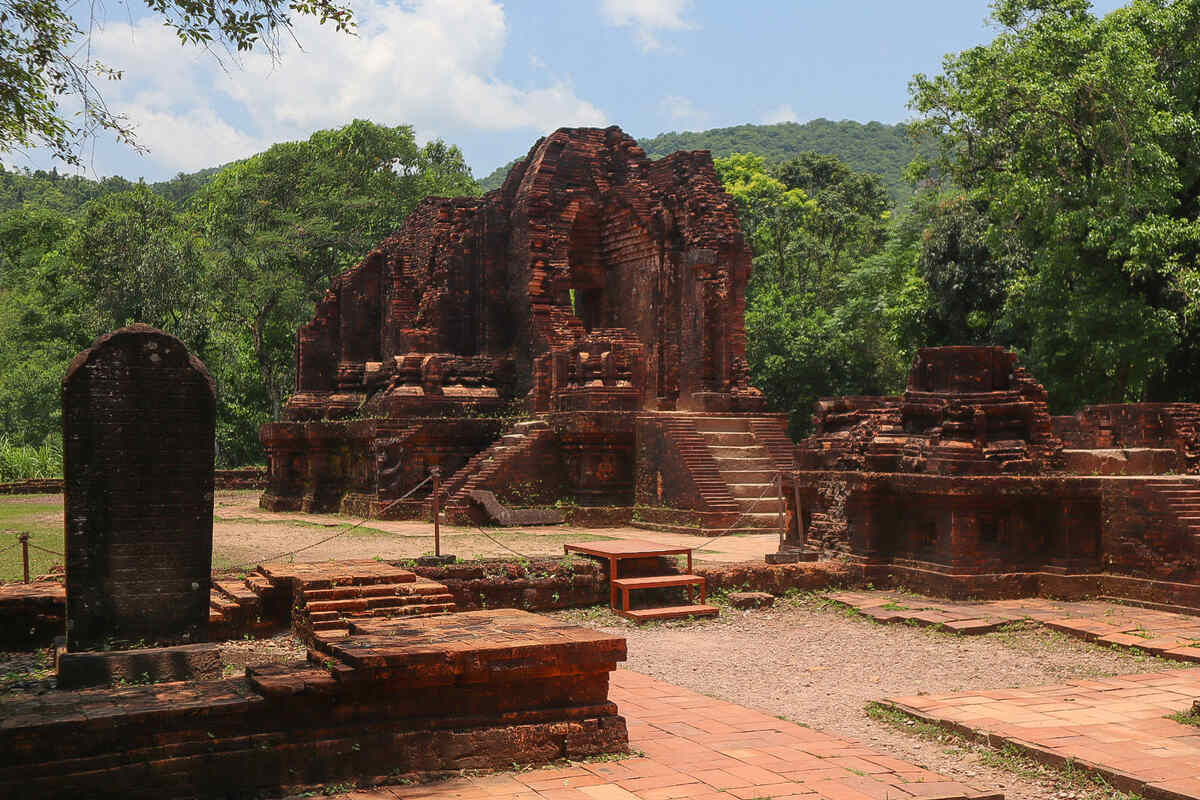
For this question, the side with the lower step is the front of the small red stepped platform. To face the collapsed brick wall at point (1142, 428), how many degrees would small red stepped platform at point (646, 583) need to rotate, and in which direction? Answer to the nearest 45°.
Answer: approximately 90° to its left

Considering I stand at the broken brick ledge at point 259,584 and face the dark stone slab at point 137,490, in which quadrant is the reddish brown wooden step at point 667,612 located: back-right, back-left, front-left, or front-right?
back-left

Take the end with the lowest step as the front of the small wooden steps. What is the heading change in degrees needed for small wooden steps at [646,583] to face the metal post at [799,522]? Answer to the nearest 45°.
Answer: approximately 90° to its left

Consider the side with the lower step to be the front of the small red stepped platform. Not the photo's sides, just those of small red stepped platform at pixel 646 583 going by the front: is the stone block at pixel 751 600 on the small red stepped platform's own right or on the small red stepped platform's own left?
on the small red stepped platform's own left

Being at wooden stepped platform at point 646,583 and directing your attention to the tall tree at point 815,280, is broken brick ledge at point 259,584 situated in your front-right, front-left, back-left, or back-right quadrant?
back-left

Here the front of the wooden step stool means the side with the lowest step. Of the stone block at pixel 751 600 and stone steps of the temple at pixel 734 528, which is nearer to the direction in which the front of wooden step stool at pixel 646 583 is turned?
the stone block

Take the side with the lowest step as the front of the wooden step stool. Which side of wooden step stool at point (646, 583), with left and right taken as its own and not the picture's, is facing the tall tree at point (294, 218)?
back

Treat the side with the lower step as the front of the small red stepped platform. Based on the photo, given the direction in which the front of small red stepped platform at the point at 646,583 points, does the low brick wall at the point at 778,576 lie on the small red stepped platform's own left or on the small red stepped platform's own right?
on the small red stepped platform's own left

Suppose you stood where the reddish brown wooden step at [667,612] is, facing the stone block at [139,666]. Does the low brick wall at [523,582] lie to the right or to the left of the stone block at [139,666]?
right

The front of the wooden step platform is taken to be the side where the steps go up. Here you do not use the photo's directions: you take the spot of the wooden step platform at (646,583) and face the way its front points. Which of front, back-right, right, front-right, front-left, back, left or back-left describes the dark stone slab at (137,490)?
right

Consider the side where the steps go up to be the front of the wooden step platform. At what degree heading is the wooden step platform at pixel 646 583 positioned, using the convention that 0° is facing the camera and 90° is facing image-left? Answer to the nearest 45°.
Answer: approximately 315°

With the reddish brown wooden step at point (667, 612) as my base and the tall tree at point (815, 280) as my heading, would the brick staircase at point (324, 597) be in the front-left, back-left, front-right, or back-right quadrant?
back-left

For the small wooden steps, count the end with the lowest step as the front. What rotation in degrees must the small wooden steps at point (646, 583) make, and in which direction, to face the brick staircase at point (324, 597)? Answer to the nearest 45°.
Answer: approximately 90° to its right

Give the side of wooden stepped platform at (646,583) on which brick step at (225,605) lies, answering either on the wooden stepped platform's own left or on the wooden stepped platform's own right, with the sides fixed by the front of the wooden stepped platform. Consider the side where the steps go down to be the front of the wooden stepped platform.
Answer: on the wooden stepped platform's own right

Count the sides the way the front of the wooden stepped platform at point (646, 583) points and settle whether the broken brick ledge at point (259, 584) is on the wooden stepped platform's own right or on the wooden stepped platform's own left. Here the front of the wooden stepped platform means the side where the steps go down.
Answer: on the wooden stepped platform's own right

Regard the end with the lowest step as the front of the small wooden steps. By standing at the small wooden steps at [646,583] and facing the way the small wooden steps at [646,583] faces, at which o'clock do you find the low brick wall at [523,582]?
The low brick wall is roughly at 4 o'clock from the small wooden steps.

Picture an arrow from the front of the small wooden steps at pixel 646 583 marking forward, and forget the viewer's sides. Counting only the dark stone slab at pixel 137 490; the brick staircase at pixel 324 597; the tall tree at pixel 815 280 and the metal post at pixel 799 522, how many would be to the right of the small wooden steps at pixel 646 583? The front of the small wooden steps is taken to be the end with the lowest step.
2

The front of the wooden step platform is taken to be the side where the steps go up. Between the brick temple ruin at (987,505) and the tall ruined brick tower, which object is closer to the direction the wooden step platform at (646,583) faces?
the brick temple ruin
